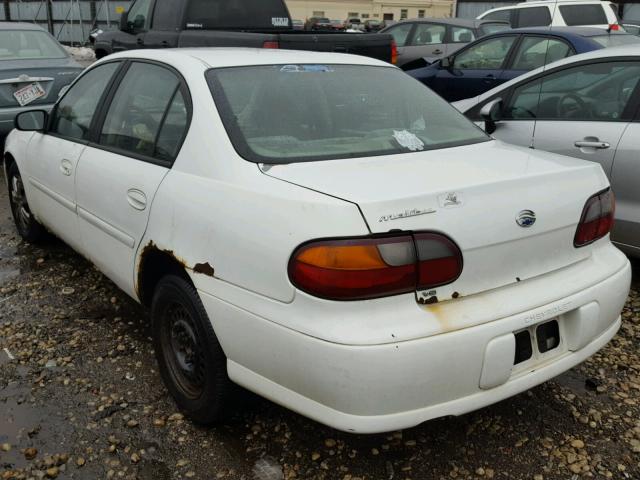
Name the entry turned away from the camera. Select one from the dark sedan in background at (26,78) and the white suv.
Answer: the dark sedan in background

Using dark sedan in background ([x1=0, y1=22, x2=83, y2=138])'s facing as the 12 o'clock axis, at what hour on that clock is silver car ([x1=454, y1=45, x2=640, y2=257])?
The silver car is roughly at 5 o'clock from the dark sedan in background.

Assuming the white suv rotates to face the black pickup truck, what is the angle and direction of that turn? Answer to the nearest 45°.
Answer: approximately 45° to its left

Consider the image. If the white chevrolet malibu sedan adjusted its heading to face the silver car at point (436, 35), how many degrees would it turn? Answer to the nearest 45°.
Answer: approximately 45° to its right

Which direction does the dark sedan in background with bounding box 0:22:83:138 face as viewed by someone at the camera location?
facing away from the viewer

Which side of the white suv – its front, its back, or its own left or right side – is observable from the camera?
left

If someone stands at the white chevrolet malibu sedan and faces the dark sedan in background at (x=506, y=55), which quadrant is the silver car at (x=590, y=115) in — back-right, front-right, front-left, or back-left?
front-right

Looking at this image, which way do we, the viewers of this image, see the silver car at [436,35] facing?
facing away from the viewer and to the left of the viewer

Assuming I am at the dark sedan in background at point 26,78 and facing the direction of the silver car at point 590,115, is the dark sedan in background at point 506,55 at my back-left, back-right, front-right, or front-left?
front-left

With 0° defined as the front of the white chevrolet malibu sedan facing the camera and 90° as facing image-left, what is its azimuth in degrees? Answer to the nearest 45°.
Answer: approximately 135°
